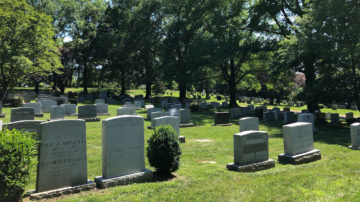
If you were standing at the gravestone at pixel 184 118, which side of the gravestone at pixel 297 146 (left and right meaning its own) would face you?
back

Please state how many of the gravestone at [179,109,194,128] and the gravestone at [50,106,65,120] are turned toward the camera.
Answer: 2

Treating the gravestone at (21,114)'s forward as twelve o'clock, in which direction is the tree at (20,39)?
The tree is roughly at 6 o'clock from the gravestone.

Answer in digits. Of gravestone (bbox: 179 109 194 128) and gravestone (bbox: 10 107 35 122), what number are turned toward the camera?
2

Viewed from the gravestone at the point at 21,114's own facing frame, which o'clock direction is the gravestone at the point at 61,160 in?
the gravestone at the point at 61,160 is roughly at 12 o'clock from the gravestone at the point at 21,114.

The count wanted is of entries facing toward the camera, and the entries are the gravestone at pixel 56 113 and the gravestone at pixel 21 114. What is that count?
2
